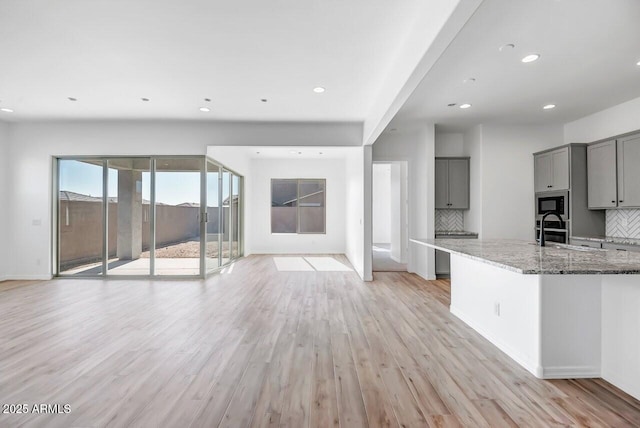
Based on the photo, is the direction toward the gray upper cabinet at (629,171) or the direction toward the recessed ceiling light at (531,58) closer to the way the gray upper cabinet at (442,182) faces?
the recessed ceiling light

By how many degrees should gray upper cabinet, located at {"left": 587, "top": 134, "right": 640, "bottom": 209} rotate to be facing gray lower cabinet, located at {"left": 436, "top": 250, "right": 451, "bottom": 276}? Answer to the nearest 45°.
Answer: approximately 45° to its right

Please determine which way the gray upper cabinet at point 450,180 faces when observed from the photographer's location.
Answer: facing the viewer

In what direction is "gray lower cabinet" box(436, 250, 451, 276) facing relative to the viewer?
toward the camera

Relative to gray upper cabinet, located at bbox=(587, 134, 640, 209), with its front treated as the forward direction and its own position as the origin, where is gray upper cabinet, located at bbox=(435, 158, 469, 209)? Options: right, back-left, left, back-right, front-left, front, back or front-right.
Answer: front-right

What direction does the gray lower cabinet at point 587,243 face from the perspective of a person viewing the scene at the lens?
facing the viewer and to the left of the viewer

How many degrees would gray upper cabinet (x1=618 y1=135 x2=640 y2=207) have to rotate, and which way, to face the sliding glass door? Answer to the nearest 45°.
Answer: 0° — it already faces it

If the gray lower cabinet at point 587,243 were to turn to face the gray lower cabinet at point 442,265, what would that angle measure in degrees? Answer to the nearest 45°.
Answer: approximately 45° to its right

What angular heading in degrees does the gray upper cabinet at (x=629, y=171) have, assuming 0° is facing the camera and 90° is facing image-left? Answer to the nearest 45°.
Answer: approximately 45°

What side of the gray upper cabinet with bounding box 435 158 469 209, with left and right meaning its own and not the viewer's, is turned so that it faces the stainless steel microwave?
left

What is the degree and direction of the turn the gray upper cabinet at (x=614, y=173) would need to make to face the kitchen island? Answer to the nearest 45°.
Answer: approximately 45° to its left

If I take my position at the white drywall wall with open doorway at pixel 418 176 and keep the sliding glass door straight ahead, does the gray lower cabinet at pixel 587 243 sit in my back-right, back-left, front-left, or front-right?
back-left

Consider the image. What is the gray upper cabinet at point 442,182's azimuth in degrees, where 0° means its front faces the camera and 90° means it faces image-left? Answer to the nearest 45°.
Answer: approximately 0°

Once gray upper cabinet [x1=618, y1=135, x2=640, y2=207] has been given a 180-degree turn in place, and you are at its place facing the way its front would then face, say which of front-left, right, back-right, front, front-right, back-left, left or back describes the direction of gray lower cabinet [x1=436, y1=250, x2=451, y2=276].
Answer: back-left
